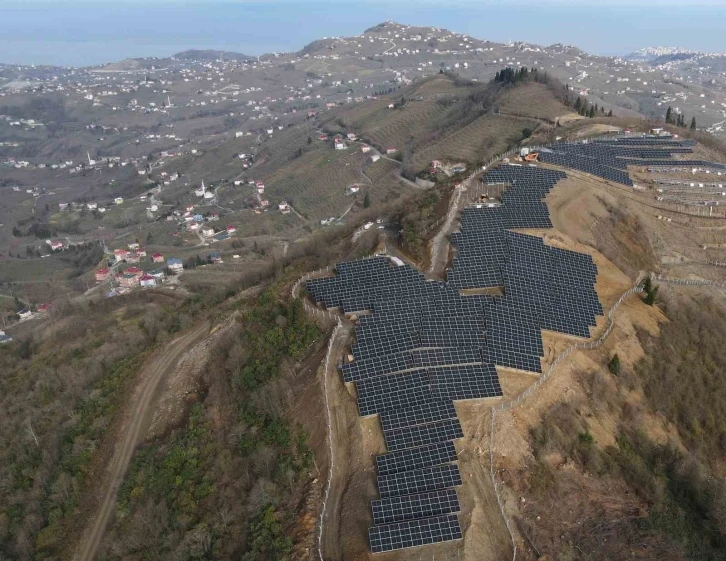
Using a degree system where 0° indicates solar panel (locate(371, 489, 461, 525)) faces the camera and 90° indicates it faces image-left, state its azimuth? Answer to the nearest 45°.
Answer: approximately 0°

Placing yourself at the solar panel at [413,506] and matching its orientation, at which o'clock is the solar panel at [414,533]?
the solar panel at [414,533] is roughly at 12 o'clock from the solar panel at [413,506].
